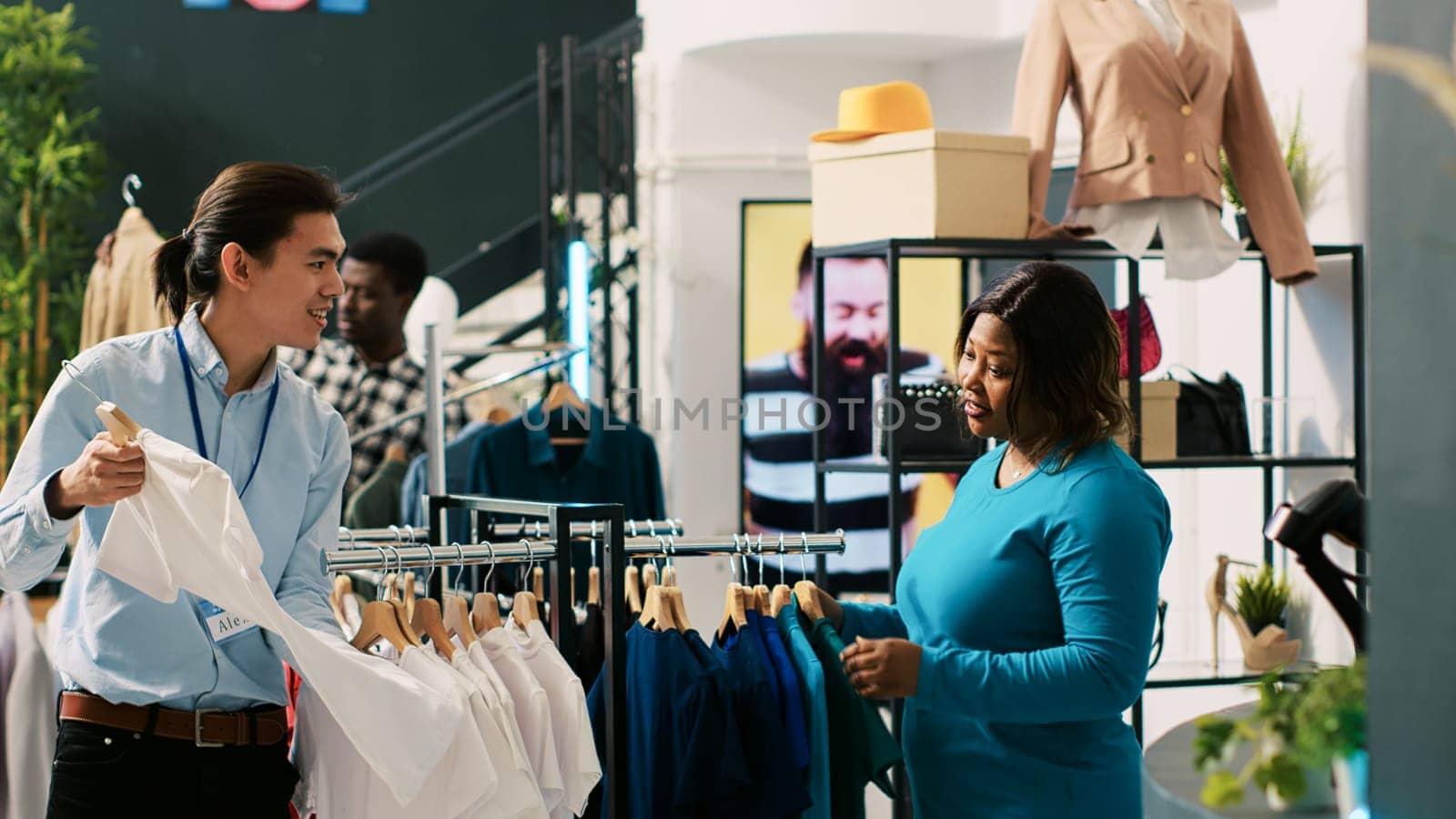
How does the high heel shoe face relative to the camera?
to the viewer's right

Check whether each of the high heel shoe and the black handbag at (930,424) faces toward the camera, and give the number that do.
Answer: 1

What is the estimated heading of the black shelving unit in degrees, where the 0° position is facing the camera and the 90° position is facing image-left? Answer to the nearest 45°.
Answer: approximately 0°

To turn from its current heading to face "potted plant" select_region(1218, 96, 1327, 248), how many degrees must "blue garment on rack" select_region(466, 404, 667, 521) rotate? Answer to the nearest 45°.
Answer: approximately 90° to its left

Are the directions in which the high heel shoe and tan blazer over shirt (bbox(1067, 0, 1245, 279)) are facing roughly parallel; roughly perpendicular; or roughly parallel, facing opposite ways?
roughly perpendicular

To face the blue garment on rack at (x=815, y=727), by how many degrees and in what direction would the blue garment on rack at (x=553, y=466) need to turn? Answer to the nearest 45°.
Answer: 0° — it already faces it

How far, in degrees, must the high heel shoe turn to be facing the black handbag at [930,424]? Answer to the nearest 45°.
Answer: approximately 135° to its right

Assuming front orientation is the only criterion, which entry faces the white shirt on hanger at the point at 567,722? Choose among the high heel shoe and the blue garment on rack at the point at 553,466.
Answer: the blue garment on rack

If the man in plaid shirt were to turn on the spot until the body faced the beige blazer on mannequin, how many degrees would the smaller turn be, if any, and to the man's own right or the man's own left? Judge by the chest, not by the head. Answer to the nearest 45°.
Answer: approximately 90° to the man's own left

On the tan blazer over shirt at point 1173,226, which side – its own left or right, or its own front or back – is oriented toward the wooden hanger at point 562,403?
right

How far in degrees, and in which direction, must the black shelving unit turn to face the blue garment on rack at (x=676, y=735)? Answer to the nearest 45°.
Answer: approximately 45° to its right

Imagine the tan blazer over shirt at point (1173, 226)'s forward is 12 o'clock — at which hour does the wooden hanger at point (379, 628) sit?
The wooden hanger is roughly at 1 o'clock from the tan blazer over shirt.

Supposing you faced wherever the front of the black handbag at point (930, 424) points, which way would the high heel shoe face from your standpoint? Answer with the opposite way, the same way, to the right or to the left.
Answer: to the left
